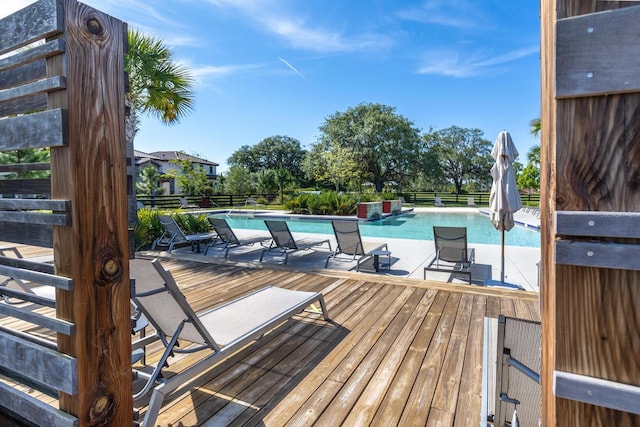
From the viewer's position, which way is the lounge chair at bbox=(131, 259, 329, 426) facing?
facing away from the viewer and to the right of the viewer

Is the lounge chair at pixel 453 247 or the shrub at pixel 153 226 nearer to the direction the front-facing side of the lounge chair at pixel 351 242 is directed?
the lounge chair

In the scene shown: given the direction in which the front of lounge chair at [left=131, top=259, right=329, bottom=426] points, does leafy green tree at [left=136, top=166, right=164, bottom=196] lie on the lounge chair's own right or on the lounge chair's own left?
on the lounge chair's own left

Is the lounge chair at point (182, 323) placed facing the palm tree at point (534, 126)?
yes

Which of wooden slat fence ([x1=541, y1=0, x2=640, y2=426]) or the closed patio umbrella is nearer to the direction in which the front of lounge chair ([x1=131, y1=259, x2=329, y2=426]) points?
the closed patio umbrella

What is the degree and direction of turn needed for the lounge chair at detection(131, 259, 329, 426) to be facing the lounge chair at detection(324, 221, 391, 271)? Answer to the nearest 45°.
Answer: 0° — it already faces it

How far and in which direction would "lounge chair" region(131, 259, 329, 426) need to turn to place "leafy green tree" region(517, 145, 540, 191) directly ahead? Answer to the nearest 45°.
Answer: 0° — it already faces it

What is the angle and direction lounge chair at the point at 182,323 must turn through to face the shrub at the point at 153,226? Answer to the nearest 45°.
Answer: approximately 45° to its left
